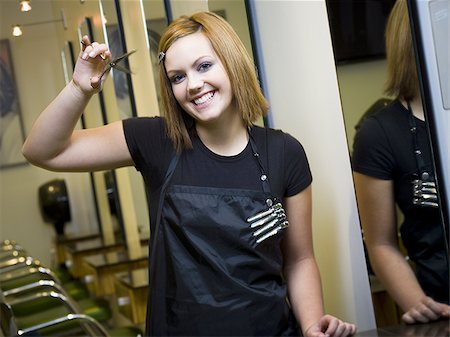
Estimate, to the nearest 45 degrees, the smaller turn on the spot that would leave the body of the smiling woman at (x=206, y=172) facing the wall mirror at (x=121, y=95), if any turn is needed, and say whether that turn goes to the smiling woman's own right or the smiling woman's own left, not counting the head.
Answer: approximately 180°

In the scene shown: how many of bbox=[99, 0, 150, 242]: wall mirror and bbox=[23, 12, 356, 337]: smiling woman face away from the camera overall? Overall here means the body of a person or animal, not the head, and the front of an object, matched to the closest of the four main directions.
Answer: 0

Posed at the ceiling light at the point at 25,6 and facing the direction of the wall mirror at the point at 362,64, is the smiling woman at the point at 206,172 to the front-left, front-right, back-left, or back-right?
front-right

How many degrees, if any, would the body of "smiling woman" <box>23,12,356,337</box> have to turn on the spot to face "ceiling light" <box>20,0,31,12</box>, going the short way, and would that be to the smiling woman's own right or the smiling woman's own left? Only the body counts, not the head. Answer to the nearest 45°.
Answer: approximately 135° to the smiling woman's own right

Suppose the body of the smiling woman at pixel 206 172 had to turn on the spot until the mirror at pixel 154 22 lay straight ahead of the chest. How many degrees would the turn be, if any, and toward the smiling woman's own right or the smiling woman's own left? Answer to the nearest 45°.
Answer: approximately 180°

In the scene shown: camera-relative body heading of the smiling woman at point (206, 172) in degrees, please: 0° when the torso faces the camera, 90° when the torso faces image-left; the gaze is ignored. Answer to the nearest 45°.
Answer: approximately 0°
